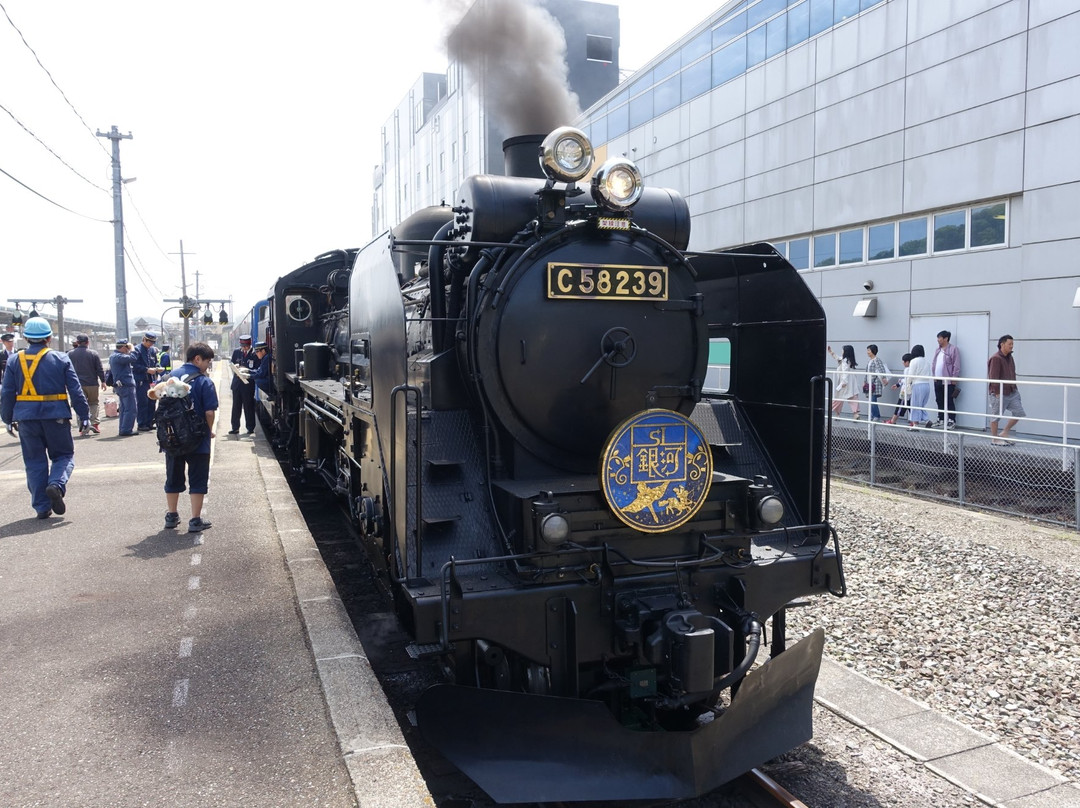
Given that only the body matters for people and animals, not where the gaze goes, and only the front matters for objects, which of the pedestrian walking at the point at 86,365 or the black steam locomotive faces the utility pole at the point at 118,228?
the pedestrian walking

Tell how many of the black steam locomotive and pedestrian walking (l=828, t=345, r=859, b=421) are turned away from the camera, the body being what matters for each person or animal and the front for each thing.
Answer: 0

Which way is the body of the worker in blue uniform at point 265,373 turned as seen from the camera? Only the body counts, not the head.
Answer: to the viewer's left

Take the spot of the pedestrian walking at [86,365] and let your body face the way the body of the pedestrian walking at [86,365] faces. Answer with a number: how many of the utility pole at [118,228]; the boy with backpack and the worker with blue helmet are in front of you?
1

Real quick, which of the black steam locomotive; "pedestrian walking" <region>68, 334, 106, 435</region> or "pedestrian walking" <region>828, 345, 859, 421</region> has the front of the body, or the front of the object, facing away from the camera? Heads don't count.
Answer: "pedestrian walking" <region>68, 334, 106, 435</region>

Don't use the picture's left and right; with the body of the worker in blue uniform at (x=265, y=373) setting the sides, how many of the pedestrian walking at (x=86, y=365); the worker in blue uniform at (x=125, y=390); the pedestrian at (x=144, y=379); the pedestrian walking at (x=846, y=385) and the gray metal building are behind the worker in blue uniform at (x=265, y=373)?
2

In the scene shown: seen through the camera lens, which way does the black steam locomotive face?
facing the viewer and to the right of the viewer

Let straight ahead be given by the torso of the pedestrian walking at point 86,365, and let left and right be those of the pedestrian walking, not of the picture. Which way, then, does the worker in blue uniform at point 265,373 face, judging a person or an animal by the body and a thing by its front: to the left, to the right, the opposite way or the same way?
to the left

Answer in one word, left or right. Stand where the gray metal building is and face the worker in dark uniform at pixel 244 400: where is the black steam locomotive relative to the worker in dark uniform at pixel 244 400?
left

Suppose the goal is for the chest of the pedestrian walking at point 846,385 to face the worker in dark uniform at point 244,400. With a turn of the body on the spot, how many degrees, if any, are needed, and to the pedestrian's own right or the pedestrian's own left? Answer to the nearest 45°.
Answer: approximately 45° to the pedestrian's own left

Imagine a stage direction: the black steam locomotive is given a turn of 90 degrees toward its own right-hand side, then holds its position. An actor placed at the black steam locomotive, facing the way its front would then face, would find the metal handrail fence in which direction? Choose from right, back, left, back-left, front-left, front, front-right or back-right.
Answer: back

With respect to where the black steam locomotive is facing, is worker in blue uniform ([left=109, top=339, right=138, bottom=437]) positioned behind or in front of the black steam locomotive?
behind

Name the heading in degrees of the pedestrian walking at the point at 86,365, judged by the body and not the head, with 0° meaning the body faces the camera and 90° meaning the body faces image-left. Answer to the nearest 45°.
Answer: approximately 180°

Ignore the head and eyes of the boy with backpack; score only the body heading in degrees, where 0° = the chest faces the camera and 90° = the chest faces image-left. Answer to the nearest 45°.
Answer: approximately 225°

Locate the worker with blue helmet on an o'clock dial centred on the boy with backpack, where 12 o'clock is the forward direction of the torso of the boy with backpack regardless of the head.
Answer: The worker with blue helmet is roughly at 9 o'clock from the boy with backpack.

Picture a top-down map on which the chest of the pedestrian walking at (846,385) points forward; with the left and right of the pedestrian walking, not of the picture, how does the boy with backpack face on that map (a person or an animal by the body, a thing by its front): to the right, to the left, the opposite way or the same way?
to the right

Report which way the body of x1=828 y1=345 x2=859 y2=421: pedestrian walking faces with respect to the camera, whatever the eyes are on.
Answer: to the viewer's left

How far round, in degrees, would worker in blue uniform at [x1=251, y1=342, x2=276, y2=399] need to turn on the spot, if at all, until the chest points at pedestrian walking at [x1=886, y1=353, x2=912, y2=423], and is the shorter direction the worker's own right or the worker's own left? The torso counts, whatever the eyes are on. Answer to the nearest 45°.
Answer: approximately 180°
